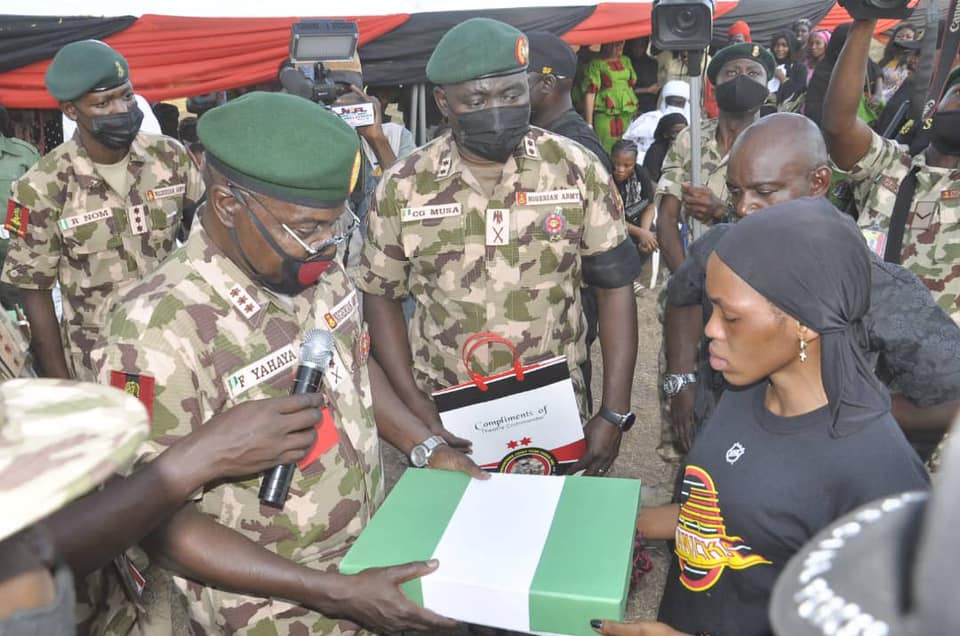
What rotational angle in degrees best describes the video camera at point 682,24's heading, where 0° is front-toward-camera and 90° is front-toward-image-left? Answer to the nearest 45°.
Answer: approximately 0°

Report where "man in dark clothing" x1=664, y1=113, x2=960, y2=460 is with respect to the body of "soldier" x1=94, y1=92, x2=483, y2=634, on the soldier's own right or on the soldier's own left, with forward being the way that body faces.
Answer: on the soldier's own left

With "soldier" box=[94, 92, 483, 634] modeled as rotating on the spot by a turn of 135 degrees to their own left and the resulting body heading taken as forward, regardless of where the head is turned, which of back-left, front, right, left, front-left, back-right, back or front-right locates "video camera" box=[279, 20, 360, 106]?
front

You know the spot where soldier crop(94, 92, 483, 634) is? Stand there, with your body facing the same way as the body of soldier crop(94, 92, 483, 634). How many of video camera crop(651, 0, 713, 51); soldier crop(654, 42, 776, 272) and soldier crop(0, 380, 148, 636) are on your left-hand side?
2

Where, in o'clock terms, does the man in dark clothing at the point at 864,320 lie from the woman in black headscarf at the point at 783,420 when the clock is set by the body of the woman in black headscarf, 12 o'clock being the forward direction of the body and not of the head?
The man in dark clothing is roughly at 5 o'clock from the woman in black headscarf.

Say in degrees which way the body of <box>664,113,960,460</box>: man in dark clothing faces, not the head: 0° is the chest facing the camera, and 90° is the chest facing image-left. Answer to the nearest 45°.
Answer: approximately 45°

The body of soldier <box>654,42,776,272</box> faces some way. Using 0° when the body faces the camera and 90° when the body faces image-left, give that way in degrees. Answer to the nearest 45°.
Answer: approximately 0°
